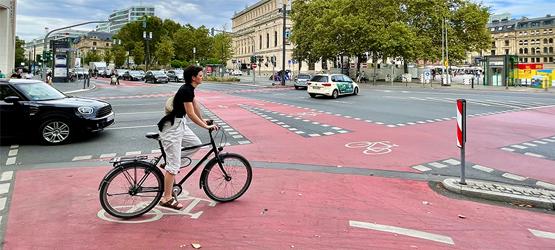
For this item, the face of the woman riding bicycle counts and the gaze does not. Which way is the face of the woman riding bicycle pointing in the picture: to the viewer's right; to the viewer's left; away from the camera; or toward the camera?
to the viewer's right

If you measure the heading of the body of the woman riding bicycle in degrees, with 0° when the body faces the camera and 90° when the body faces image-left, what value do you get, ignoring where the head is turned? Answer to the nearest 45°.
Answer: approximately 270°

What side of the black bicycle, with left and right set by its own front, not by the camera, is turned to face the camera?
right

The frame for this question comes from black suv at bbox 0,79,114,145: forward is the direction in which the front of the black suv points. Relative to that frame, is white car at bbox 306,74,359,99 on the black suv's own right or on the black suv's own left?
on the black suv's own left

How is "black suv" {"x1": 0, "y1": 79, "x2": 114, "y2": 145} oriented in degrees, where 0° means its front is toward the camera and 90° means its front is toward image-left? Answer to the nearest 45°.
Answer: approximately 315°

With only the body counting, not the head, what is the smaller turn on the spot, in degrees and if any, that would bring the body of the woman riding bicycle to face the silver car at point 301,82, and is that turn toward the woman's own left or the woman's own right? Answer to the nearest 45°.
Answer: approximately 90° to the woman's own left

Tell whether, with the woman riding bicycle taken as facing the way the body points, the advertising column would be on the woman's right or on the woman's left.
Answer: on the woman's left

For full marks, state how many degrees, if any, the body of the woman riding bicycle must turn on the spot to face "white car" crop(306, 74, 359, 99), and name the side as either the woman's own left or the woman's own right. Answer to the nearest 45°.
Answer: approximately 90° to the woman's own left
